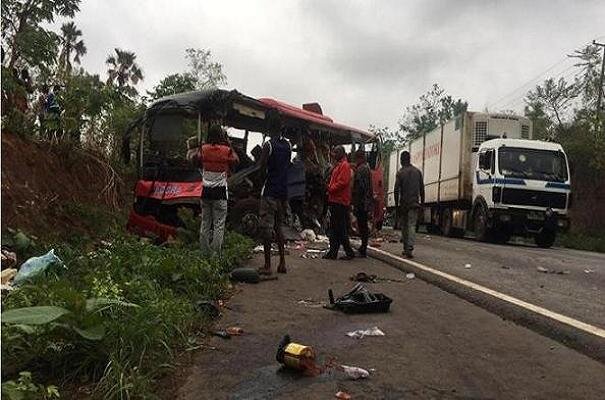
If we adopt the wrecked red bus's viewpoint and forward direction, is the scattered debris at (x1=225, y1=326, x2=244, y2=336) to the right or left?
on its left

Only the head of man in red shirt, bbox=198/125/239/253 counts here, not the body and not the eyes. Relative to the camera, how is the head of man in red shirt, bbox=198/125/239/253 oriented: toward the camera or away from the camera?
away from the camera

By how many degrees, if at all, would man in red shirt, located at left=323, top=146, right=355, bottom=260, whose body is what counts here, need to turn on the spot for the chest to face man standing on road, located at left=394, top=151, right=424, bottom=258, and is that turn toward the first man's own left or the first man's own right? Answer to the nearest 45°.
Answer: approximately 135° to the first man's own right

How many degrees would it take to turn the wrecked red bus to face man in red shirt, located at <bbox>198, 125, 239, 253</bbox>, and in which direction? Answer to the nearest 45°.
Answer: approximately 45° to its left

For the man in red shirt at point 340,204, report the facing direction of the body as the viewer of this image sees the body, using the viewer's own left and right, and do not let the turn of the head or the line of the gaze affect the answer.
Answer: facing to the left of the viewer
